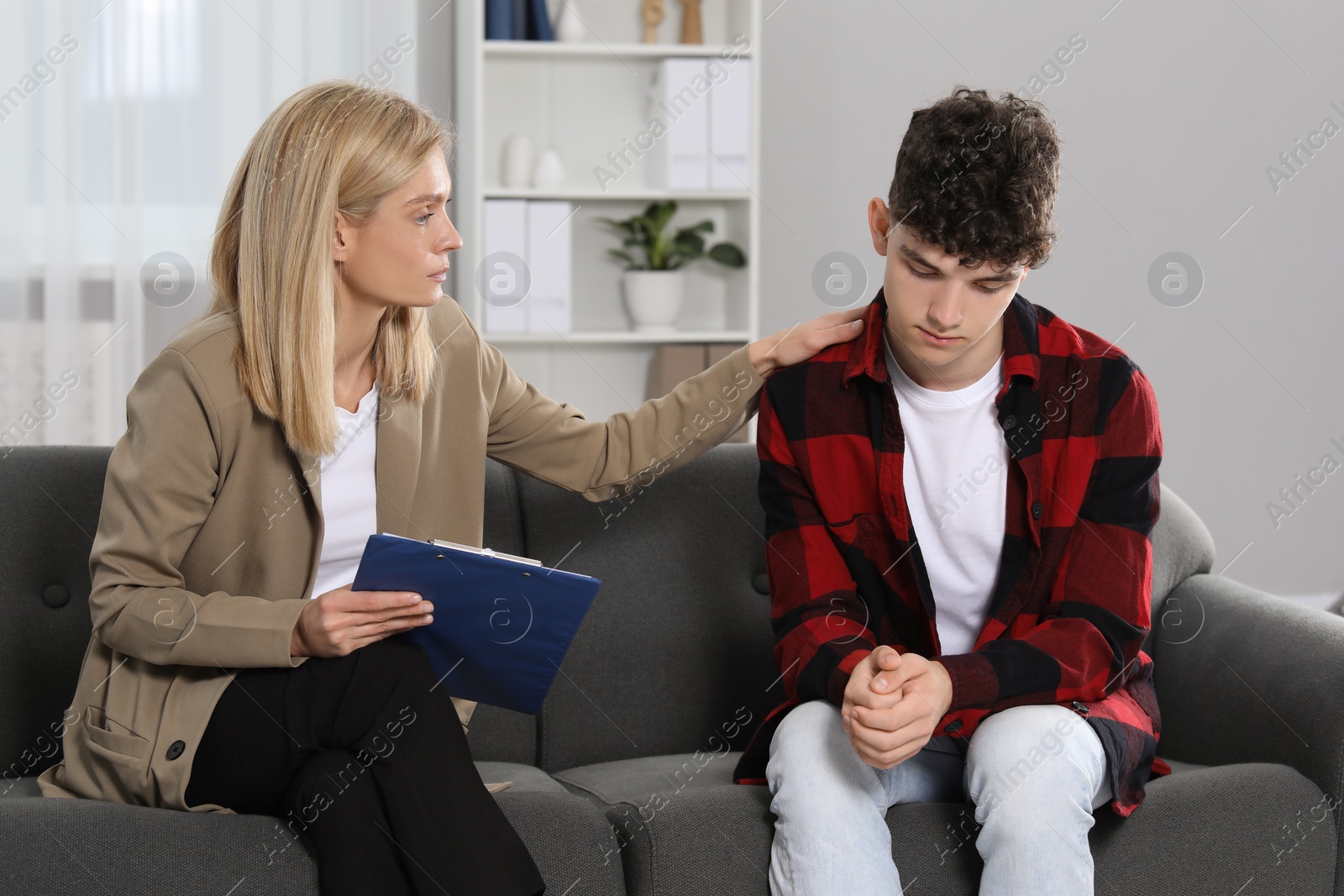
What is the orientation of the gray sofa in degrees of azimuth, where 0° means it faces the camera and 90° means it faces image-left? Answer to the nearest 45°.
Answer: approximately 0°

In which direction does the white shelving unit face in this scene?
toward the camera

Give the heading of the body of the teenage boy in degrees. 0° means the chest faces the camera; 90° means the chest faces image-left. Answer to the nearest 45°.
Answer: approximately 0°

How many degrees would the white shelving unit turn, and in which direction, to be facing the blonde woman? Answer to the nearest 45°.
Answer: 0° — it already faces them

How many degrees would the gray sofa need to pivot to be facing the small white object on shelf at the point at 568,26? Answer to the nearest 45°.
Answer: approximately 180°

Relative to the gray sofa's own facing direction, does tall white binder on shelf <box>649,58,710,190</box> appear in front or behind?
behind

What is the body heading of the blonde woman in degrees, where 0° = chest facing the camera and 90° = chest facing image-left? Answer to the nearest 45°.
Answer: approximately 315°

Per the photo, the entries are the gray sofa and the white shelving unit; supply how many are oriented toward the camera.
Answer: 2

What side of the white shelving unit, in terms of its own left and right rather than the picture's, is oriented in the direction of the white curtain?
right

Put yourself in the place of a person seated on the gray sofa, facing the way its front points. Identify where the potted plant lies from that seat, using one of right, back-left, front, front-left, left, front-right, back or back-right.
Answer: back
